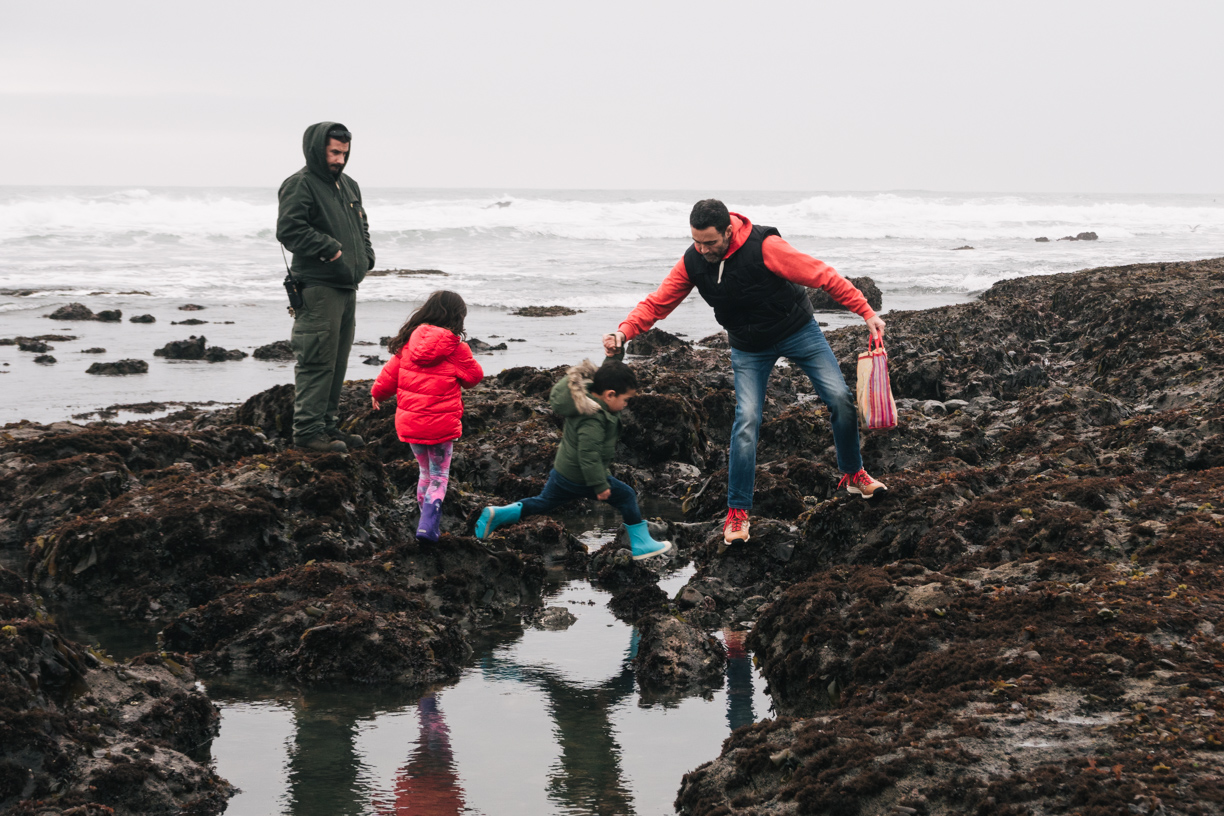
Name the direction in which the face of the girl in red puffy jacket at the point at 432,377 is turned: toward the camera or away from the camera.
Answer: away from the camera

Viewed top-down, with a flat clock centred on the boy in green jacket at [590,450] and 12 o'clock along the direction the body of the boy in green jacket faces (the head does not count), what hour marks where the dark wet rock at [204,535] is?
The dark wet rock is roughly at 6 o'clock from the boy in green jacket.

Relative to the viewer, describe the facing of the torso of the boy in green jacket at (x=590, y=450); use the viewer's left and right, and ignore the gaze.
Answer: facing to the right of the viewer

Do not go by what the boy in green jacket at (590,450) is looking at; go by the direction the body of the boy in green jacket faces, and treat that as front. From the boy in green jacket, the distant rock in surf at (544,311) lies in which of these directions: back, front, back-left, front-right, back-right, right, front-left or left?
left

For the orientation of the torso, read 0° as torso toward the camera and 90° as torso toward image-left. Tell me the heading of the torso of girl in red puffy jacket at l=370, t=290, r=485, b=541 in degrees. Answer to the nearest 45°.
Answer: approximately 225°

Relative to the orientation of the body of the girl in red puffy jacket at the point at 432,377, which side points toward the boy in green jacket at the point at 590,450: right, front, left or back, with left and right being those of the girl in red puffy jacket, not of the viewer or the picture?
right

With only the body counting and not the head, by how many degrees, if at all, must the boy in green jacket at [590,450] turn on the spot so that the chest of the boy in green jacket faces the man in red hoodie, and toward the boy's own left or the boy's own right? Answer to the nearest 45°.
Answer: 0° — they already face them

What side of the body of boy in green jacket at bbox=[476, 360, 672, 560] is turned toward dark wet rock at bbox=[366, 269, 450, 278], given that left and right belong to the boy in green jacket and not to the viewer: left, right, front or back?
left

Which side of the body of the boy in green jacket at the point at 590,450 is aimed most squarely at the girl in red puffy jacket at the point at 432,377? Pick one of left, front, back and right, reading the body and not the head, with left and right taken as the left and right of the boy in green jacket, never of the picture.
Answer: back

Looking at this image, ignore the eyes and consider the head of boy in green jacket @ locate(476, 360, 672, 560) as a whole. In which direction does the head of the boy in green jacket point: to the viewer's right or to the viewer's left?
to the viewer's right

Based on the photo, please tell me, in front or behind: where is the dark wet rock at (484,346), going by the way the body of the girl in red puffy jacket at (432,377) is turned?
in front

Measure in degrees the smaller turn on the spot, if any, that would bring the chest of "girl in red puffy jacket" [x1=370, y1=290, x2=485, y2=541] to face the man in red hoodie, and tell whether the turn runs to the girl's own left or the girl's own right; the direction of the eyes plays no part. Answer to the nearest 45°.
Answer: approximately 45° to the girl's own right
